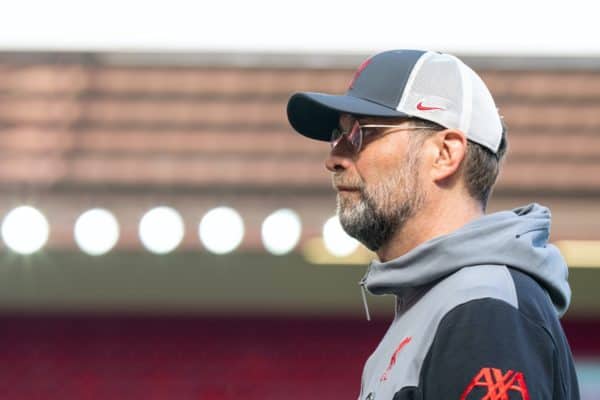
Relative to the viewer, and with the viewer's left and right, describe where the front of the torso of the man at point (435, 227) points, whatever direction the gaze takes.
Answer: facing to the left of the viewer

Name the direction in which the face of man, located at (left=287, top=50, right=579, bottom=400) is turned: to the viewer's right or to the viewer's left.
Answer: to the viewer's left
